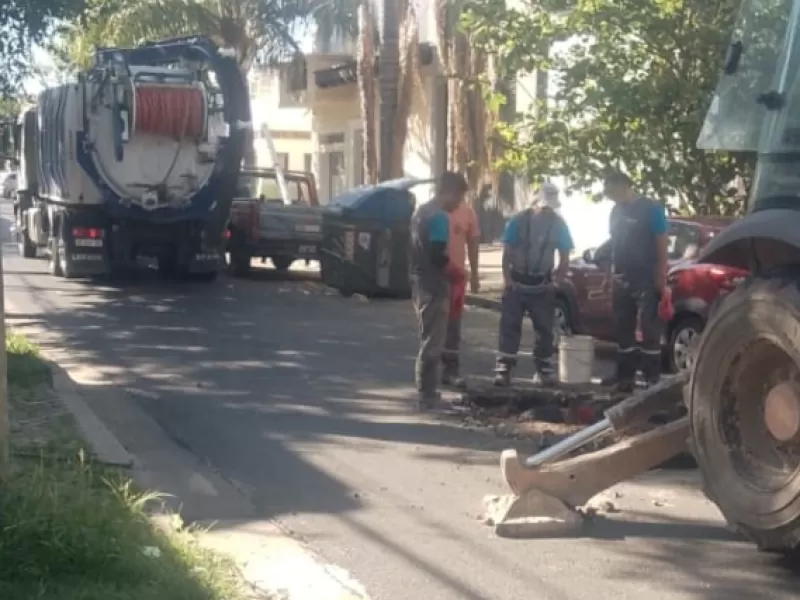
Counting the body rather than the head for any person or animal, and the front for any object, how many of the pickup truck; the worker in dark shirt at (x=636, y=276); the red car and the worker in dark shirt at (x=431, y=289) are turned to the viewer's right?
1

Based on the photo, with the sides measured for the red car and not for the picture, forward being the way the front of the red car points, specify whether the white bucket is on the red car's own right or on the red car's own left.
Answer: on the red car's own left

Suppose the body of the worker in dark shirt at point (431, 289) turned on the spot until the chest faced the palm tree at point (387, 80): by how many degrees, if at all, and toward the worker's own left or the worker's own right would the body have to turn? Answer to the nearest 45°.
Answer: approximately 90° to the worker's own left

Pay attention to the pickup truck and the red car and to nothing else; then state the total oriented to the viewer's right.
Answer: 0

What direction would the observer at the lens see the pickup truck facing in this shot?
facing away from the viewer and to the left of the viewer

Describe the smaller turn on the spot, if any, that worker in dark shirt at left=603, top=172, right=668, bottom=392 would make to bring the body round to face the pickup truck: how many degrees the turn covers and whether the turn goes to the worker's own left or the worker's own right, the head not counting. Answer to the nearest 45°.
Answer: approximately 90° to the worker's own right

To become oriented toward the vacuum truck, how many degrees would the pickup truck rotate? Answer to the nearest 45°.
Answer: approximately 90° to its left

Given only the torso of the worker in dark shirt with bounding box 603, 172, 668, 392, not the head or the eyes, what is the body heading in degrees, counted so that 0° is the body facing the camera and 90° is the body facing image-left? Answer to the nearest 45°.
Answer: approximately 45°

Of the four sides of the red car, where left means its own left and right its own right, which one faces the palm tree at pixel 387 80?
front

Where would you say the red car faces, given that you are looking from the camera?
facing away from the viewer and to the left of the viewer

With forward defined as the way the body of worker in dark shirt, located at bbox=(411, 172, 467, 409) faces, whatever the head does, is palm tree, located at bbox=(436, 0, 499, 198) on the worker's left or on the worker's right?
on the worker's left

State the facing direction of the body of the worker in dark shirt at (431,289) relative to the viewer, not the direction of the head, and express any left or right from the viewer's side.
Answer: facing to the right of the viewer

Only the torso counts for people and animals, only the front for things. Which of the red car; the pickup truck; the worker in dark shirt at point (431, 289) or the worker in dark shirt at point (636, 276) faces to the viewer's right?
the worker in dark shirt at point (431, 289)
